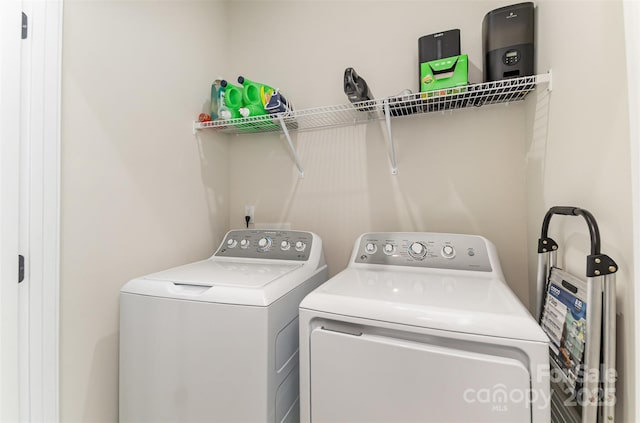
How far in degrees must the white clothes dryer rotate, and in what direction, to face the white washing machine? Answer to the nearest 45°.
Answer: approximately 90° to its right

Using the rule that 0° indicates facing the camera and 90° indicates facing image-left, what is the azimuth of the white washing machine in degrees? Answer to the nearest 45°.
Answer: approximately 45°

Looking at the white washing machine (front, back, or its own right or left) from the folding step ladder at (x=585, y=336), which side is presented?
left
